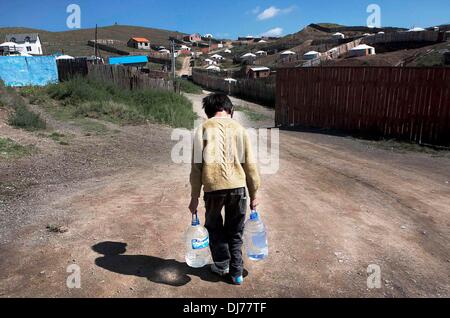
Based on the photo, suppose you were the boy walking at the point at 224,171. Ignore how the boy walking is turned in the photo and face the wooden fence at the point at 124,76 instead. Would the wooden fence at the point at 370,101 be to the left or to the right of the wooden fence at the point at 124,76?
right

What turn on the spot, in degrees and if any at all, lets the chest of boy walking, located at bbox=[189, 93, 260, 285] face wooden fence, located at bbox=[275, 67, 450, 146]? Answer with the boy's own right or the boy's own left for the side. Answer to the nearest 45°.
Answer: approximately 45° to the boy's own right

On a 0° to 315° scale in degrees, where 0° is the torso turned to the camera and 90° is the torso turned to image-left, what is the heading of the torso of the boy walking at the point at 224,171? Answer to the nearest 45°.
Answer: approximately 180°

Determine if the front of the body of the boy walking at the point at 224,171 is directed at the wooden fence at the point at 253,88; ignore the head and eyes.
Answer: yes

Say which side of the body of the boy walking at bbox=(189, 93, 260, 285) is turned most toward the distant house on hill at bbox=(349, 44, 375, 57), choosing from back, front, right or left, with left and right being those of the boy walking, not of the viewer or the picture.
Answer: front

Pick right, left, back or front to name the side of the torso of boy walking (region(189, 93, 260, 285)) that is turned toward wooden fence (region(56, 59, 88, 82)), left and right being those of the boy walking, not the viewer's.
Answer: front

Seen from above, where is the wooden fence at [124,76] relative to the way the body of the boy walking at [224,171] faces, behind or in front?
in front

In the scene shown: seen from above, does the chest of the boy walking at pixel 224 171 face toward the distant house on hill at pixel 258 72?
yes
